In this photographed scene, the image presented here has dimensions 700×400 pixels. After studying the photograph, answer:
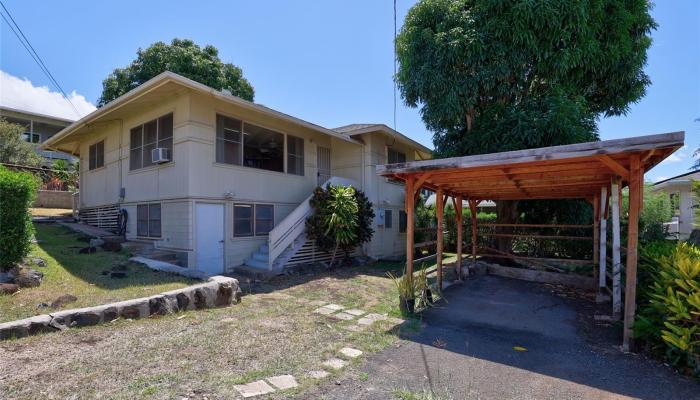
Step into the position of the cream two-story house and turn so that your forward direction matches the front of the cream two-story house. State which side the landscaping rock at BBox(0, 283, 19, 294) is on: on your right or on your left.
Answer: on your right

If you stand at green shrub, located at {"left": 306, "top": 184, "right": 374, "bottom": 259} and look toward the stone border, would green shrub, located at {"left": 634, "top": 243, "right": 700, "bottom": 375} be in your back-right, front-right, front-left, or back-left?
front-left

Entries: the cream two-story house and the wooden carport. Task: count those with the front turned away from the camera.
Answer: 0

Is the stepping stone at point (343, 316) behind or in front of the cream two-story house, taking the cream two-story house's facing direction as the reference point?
in front

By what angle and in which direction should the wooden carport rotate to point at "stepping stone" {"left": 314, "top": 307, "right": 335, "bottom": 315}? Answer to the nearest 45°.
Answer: approximately 90° to its right

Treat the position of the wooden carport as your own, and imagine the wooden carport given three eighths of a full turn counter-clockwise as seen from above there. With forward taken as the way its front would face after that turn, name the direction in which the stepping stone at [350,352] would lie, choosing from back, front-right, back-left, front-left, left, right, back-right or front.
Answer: back

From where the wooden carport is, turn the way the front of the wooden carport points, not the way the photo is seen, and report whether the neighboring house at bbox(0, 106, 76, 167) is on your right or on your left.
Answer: on your right

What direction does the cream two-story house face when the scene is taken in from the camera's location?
facing the viewer and to the right of the viewer

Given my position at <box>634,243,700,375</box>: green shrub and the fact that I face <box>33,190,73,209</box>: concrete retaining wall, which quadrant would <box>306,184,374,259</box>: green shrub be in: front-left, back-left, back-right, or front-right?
front-right

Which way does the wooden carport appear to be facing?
toward the camera

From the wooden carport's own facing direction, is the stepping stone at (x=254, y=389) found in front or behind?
in front
